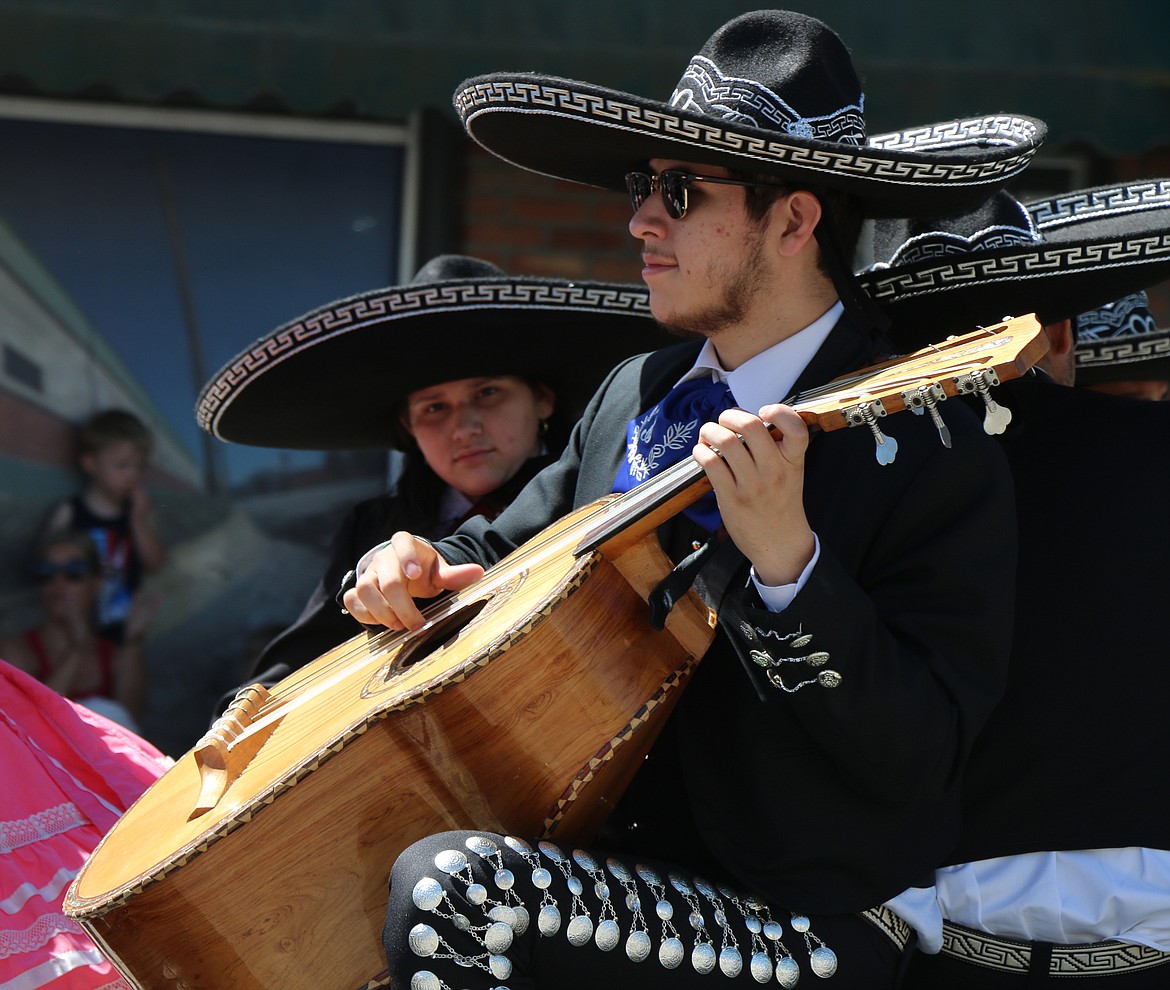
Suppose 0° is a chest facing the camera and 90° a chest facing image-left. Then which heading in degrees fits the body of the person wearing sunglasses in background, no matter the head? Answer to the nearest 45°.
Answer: approximately 0°
